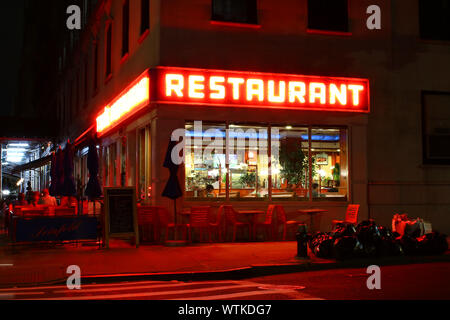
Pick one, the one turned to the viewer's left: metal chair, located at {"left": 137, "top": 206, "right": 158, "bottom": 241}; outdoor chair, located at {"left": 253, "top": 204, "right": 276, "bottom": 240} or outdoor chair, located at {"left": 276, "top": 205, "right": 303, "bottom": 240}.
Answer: outdoor chair, located at {"left": 253, "top": 204, "right": 276, "bottom": 240}

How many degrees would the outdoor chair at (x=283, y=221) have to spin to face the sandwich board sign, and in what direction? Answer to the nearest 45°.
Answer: approximately 135° to its right

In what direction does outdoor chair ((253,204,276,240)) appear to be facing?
to the viewer's left

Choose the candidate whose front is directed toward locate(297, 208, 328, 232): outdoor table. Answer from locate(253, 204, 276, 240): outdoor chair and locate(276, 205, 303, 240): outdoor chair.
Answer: locate(276, 205, 303, 240): outdoor chair

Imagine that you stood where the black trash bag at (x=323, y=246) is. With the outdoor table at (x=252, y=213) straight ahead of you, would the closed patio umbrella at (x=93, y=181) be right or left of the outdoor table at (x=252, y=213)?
left

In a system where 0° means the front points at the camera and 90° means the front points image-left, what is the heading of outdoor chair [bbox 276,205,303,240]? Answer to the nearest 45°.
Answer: approximately 270°

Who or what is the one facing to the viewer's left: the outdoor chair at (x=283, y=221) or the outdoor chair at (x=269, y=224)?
the outdoor chair at (x=269, y=224)
